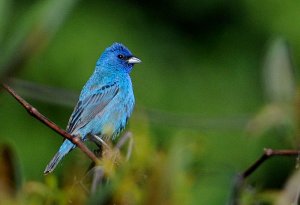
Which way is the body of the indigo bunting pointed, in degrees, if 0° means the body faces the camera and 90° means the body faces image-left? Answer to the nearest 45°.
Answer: approximately 270°
